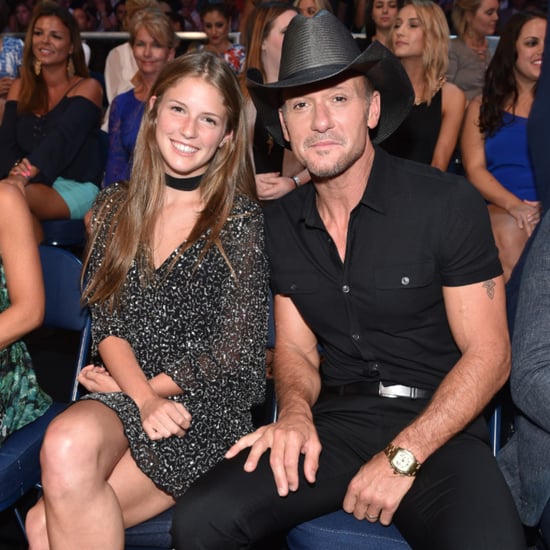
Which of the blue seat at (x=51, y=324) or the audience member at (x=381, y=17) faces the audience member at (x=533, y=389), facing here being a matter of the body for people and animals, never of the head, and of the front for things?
the audience member at (x=381, y=17)

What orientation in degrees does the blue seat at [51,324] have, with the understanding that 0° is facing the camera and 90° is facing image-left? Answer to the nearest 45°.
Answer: approximately 45°

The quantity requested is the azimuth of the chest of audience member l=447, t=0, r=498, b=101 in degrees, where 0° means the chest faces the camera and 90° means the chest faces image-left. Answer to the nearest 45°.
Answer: approximately 315°

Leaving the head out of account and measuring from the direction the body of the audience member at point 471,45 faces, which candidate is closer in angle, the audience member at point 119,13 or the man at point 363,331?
the man

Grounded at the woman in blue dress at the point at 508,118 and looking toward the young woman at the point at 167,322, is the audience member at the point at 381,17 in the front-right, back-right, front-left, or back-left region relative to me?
back-right

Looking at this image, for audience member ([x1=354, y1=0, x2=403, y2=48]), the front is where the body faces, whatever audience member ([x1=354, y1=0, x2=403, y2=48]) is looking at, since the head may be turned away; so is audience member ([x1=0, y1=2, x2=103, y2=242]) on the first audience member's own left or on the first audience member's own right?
on the first audience member's own right

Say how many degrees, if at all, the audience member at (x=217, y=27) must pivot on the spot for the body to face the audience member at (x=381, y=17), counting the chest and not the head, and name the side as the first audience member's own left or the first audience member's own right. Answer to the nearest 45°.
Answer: approximately 45° to the first audience member's own left

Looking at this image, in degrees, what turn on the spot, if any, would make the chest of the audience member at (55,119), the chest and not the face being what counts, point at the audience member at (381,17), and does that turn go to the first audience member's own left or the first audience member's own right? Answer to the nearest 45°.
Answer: approximately 135° to the first audience member's own left

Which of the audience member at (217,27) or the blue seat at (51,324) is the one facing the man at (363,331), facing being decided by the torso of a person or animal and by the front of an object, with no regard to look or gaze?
the audience member

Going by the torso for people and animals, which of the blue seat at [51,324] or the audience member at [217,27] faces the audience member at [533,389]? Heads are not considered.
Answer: the audience member at [217,27]
